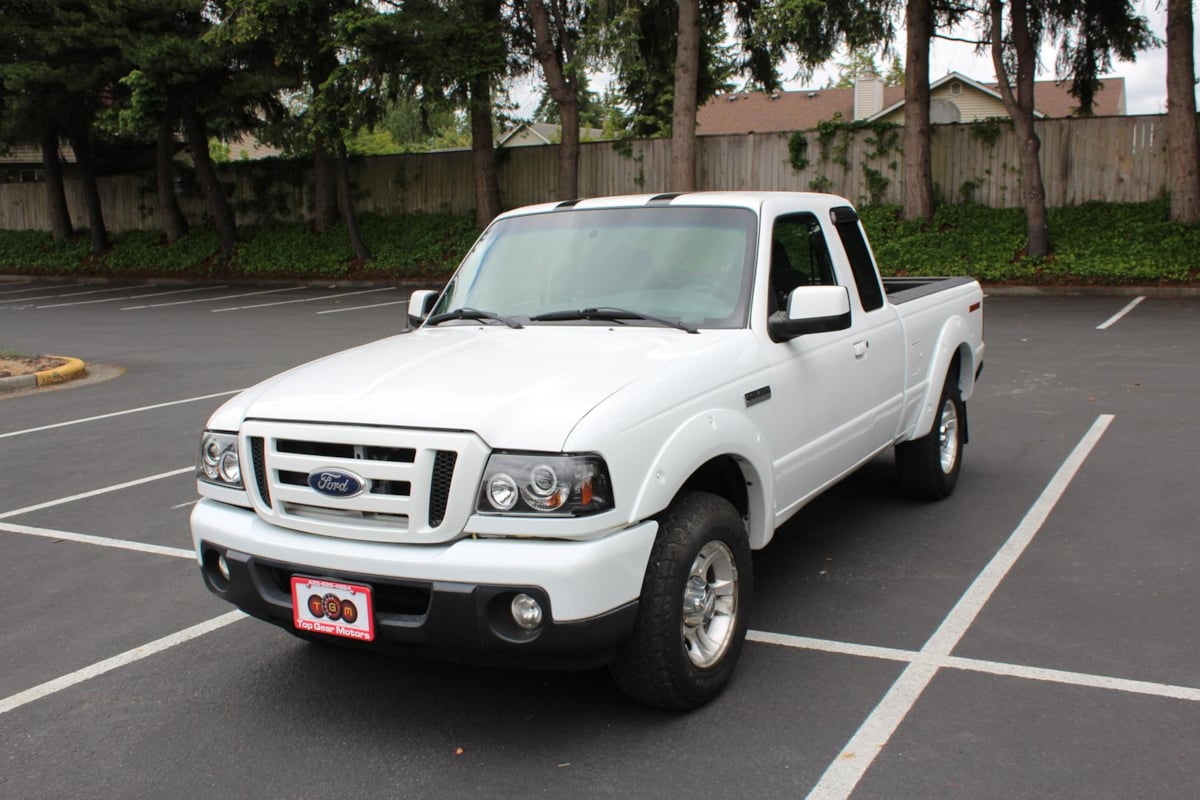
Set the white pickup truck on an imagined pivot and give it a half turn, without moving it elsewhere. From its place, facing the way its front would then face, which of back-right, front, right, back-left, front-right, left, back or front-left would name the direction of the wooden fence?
front-left

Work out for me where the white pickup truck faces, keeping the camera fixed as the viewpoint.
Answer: facing the viewer and to the left of the viewer

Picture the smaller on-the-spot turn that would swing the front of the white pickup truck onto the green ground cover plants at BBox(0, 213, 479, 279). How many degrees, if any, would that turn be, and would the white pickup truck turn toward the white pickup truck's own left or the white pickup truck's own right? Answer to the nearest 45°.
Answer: approximately 135° to the white pickup truck's own right

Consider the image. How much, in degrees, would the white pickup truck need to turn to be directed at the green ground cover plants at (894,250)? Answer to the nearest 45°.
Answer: approximately 135° to its right
